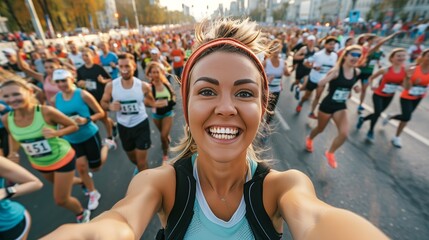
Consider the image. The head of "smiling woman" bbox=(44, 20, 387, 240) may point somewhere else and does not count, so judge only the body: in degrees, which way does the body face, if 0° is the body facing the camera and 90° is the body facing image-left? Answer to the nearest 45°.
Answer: approximately 0°

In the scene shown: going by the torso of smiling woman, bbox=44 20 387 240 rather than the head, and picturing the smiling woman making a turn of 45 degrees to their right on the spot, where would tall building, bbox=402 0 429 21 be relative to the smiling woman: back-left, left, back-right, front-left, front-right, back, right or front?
back
